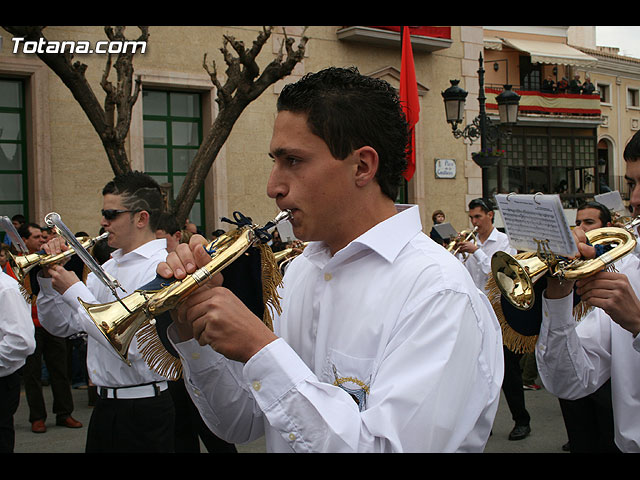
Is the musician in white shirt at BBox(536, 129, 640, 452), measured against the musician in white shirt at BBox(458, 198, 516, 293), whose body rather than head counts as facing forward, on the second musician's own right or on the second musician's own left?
on the second musician's own left

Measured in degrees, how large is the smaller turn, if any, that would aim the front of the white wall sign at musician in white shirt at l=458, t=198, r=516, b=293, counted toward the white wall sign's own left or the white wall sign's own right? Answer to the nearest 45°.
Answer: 0° — it already faces them

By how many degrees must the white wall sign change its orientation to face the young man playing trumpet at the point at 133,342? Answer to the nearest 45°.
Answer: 0° — it already faces them

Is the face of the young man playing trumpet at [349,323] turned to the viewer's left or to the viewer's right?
to the viewer's left

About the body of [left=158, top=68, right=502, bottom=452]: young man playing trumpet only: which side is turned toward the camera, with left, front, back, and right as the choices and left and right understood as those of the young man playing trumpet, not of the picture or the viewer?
left

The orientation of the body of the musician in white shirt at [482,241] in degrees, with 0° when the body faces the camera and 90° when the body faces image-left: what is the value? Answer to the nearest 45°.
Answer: approximately 45°

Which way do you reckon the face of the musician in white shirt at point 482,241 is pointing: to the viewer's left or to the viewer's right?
to the viewer's left

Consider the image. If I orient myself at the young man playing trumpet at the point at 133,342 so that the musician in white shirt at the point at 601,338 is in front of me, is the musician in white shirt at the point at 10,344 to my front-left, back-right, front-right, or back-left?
back-right

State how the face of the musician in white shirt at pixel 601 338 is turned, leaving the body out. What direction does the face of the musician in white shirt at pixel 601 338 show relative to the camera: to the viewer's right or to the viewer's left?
to the viewer's left

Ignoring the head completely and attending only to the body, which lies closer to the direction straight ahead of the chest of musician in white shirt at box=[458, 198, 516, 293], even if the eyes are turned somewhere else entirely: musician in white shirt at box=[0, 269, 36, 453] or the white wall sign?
the musician in white shirt

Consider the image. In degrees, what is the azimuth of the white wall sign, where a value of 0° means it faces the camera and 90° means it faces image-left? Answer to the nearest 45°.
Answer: approximately 0°
